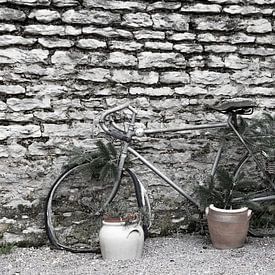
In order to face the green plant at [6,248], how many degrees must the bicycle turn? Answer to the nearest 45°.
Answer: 0° — it already faces it

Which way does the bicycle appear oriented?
to the viewer's left
